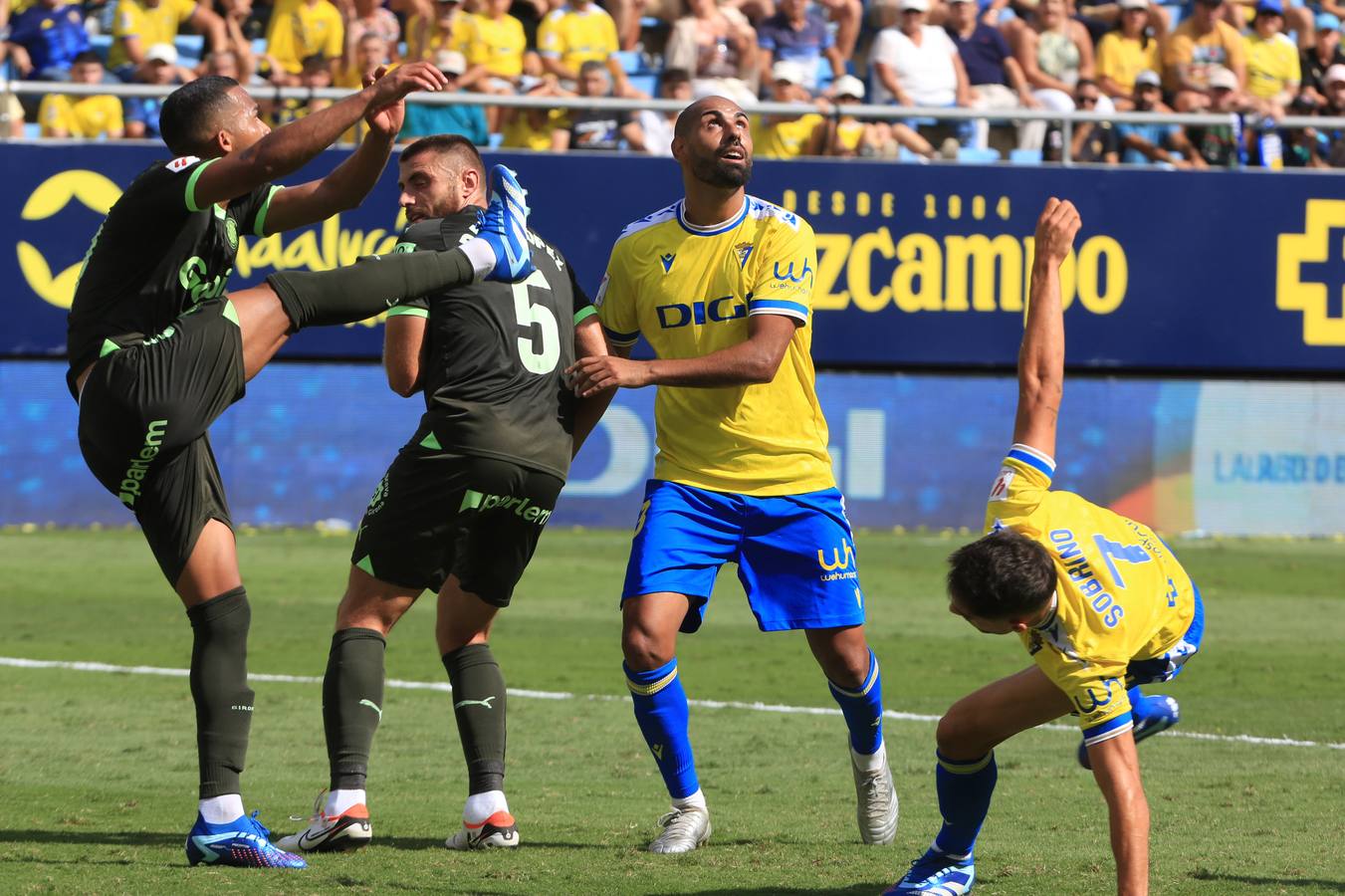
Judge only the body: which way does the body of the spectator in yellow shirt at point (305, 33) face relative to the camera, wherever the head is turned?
toward the camera

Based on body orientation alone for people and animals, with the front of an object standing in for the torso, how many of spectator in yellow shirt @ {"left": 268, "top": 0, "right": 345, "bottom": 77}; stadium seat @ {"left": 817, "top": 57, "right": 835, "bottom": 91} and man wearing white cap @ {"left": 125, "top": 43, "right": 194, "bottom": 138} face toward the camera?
3

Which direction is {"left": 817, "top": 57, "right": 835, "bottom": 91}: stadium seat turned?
toward the camera

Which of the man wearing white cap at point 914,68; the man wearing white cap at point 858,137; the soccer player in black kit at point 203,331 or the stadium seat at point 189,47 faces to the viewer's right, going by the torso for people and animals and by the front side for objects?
the soccer player in black kit

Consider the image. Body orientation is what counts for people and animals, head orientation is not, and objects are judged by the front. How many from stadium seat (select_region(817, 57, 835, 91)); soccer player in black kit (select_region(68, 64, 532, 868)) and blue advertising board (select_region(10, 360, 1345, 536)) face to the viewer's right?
1

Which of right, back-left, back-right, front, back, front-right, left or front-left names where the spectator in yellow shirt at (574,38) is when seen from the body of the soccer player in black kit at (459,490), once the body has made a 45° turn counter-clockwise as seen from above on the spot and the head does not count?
right

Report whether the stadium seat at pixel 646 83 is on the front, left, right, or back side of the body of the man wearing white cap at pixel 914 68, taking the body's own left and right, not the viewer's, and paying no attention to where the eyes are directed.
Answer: right

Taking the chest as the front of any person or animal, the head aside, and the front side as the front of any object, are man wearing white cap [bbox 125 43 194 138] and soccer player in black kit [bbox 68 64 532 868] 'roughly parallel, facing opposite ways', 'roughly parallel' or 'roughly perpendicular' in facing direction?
roughly perpendicular

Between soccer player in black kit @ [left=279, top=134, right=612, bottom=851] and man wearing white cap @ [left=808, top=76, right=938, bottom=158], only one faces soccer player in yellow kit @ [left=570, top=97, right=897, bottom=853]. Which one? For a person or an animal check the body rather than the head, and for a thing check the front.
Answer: the man wearing white cap

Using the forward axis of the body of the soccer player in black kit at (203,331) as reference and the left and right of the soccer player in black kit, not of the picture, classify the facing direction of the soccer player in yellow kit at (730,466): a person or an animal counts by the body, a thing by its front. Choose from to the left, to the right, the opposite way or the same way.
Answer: to the right

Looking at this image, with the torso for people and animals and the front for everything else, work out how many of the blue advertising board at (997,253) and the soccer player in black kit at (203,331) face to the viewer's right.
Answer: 1

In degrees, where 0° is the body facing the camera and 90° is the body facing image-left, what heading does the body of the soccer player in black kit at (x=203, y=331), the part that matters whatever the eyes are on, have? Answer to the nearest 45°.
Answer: approximately 270°

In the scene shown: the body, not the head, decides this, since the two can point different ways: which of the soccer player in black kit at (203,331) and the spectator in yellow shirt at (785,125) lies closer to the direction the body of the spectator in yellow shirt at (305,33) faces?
the soccer player in black kit

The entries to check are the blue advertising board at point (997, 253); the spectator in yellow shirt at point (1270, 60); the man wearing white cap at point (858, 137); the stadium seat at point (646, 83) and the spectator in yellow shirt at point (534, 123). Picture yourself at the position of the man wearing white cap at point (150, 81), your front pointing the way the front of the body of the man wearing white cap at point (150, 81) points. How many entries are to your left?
5

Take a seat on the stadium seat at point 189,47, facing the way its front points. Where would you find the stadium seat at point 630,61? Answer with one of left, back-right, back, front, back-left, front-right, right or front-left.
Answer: left
